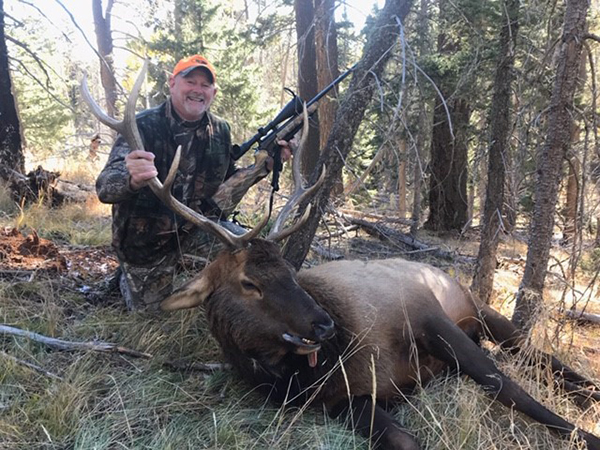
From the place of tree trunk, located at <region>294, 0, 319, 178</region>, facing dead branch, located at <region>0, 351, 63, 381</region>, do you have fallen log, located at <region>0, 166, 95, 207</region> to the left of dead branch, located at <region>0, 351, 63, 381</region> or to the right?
right

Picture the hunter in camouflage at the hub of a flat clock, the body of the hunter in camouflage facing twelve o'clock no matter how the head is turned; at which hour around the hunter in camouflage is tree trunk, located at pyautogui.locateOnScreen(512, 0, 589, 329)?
The tree trunk is roughly at 10 o'clock from the hunter in camouflage.

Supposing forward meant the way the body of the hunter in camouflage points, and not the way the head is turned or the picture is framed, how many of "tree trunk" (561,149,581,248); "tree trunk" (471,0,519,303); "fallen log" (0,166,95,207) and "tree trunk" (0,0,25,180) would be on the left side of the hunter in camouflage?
2

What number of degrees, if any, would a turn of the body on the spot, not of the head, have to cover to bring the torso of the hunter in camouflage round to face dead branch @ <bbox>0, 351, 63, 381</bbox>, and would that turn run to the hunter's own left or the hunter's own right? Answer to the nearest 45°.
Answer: approximately 45° to the hunter's own right

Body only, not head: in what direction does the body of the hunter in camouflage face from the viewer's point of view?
toward the camera

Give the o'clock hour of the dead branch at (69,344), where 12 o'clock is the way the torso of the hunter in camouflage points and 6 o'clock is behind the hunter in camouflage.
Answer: The dead branch is roughly at 1 o'clock from the hunter in camouflage.

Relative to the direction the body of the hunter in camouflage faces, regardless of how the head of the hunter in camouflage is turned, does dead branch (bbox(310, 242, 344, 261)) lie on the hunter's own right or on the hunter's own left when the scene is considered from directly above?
on the hunter's own left

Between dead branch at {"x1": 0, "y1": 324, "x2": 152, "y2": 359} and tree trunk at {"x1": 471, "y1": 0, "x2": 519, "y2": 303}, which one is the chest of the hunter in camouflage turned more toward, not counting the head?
the dead branch

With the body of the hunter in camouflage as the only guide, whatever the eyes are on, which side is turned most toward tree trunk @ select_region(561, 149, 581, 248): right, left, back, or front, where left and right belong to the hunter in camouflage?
left

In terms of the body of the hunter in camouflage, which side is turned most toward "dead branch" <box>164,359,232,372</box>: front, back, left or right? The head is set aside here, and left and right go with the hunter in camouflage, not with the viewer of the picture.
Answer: front

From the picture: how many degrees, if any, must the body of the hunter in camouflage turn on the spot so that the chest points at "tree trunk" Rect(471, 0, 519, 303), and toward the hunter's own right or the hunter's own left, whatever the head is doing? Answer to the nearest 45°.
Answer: approximately 90° to the hunter's own left

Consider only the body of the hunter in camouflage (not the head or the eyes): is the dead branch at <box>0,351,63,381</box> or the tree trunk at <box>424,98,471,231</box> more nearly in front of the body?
the dead branch

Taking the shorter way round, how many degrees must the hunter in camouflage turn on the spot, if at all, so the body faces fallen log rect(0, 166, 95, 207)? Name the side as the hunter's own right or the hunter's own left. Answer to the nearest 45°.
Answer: approximately 135° to the hunter's own right
